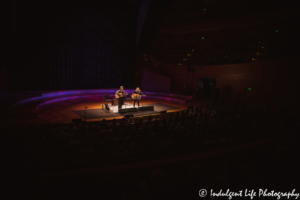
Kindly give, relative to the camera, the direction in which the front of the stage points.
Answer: facing the viewer and to the right of the viewer
